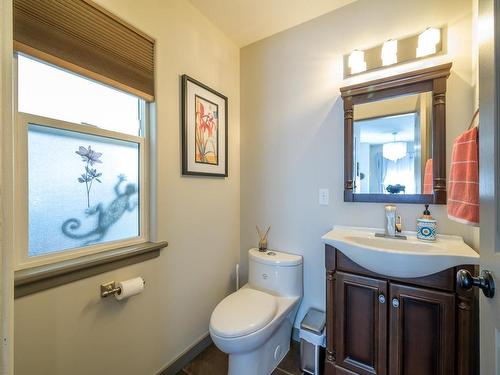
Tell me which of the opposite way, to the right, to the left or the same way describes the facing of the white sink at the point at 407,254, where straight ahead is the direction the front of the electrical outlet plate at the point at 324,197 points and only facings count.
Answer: the same way

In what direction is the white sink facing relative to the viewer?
toward the camera

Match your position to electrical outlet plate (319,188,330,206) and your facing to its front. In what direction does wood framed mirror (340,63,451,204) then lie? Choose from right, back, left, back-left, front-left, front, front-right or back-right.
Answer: left

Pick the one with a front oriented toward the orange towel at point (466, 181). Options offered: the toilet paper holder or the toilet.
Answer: the toilet paper holder

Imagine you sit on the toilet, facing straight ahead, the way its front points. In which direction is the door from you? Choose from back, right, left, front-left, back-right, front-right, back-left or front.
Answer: left

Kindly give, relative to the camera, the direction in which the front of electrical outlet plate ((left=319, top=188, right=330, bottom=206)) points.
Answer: facing the viewer

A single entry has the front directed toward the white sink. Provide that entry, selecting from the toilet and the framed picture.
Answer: the framed picture

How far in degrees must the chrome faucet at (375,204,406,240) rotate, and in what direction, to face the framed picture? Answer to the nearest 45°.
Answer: approximately 90° to its right

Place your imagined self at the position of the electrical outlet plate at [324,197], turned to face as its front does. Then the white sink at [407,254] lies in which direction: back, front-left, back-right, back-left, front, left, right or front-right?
front-left

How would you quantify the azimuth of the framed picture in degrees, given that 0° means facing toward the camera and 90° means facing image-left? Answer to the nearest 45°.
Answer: approximately 315°

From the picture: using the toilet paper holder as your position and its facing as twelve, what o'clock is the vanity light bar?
The vanity light bar is roughly at 11 o'clock from the toilet paper holder.

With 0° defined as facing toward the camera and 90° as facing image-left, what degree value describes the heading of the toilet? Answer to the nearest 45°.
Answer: approximately 45°

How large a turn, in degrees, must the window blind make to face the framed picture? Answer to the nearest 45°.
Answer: approximately 45° to its left
